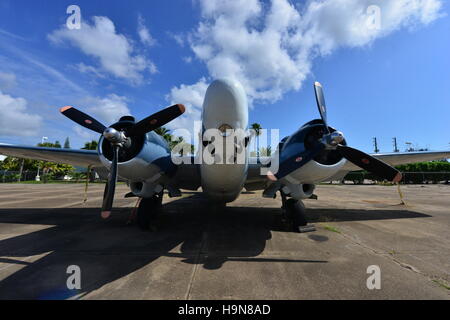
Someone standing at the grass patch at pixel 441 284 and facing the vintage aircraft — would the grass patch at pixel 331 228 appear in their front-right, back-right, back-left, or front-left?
front-right

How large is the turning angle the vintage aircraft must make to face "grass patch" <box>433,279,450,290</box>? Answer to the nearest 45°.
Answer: approximately 45° to its left

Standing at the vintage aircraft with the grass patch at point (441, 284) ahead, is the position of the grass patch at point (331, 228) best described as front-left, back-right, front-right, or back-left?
front-left

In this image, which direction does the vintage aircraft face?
toward the camera

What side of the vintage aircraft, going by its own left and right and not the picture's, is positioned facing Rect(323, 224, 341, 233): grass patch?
left
